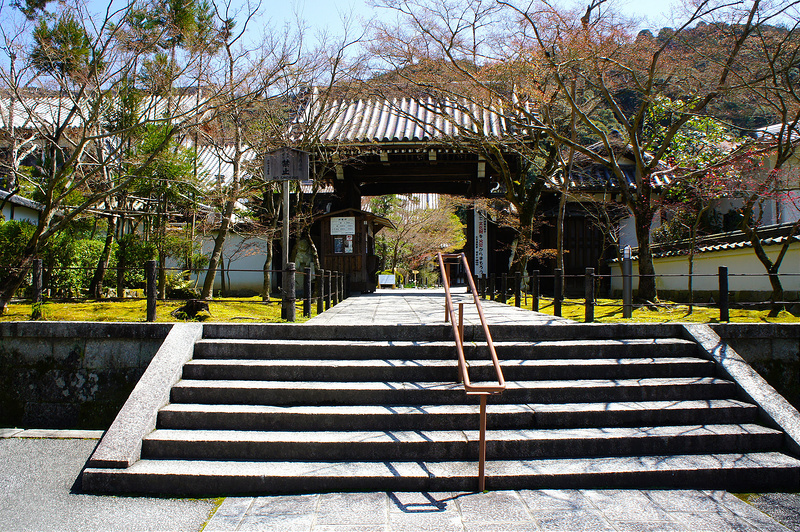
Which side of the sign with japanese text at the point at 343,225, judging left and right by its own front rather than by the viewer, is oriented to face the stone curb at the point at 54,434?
front

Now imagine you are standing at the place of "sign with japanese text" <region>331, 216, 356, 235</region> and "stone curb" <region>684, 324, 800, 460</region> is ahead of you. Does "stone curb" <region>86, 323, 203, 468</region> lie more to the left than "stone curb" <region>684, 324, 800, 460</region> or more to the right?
right

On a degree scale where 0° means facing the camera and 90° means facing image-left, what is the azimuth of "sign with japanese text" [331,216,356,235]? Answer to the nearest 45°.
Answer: approximately 0°

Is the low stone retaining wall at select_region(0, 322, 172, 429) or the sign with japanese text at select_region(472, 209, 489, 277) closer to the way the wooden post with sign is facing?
the low stone retaining wall

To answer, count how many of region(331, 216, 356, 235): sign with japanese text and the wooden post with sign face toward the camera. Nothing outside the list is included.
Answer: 2

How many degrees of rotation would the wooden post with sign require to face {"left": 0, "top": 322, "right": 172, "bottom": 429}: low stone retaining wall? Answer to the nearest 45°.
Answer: approximately 45° to its right

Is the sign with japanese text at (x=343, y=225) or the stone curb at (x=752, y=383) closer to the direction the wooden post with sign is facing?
the stone curb

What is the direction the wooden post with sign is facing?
toward the camera

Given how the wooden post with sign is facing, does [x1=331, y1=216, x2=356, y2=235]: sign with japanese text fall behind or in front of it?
behind

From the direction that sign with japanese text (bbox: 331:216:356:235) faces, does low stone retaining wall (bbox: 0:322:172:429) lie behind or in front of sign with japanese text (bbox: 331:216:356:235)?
in front

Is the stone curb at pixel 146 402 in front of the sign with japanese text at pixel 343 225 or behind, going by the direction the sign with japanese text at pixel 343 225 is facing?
in front

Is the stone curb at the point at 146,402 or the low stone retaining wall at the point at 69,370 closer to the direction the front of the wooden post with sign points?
the stone curb

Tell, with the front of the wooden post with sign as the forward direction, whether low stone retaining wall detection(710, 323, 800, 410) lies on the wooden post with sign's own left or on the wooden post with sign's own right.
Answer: on the wooden post with sign's own left
